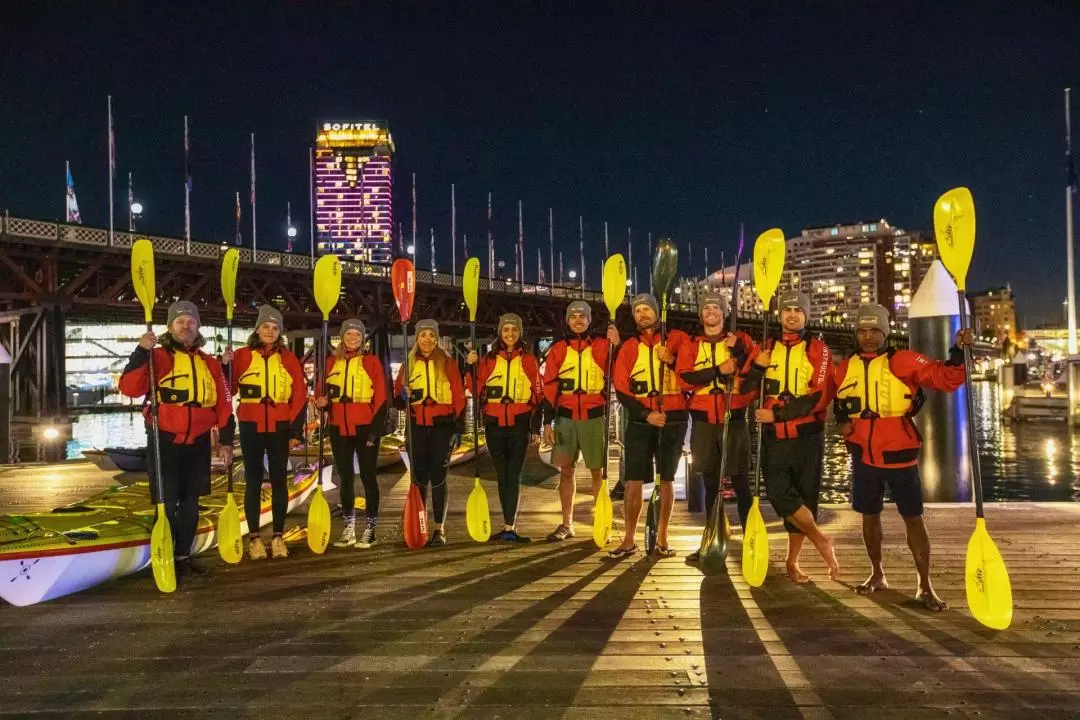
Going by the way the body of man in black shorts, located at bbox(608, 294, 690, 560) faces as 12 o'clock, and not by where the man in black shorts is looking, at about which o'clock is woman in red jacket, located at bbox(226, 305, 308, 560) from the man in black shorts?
The woman in red jacket is roughly at 3 o'clock from the man in black shorts.

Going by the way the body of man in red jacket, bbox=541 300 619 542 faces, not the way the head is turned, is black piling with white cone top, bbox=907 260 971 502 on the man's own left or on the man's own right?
on the man's own left

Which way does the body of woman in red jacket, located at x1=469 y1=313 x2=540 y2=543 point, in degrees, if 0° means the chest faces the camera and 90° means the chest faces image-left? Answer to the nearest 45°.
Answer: approximately 0°

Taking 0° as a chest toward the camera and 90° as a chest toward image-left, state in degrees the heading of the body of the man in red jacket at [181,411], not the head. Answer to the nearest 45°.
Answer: approximately 0°

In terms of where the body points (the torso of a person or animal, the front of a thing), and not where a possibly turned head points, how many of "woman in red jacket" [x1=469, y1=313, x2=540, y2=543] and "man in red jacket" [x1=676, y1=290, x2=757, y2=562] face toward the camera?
2
